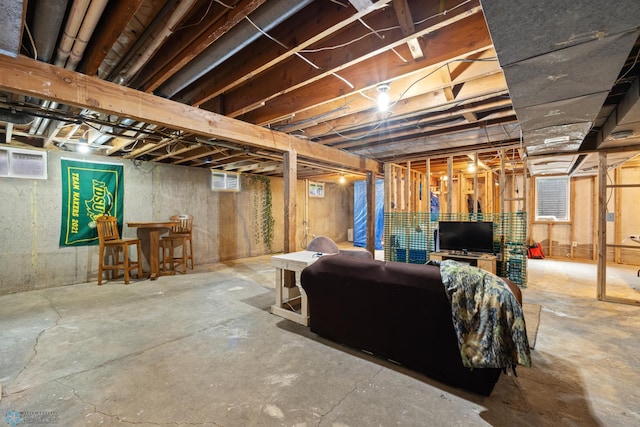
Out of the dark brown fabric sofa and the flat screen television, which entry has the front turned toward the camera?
the flat screen television

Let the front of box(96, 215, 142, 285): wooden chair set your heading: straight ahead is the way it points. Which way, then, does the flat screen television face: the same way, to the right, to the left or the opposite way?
to the right

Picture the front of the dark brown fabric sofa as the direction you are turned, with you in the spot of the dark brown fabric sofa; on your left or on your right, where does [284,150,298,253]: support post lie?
on your left

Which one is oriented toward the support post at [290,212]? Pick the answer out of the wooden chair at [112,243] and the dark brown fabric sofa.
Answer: the wooden chair

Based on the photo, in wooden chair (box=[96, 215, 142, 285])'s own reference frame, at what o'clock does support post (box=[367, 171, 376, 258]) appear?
The support post is roughly at 11 o'clock from the wooden chair.

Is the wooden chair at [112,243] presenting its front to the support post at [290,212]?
yes

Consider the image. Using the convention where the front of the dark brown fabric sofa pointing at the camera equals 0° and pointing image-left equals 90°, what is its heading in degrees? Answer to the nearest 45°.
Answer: approximately 225°

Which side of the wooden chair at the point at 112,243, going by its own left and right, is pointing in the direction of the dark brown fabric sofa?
front

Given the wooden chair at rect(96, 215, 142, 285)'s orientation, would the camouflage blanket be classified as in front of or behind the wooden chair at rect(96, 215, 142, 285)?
in front

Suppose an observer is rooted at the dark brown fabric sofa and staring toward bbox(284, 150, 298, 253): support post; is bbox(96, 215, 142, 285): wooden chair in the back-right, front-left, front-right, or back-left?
front-left

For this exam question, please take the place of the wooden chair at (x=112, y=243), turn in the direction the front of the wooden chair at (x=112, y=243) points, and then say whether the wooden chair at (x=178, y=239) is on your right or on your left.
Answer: on your left

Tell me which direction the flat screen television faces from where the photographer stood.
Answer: facing the viewer

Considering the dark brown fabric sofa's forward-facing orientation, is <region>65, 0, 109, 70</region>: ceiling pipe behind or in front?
behind
